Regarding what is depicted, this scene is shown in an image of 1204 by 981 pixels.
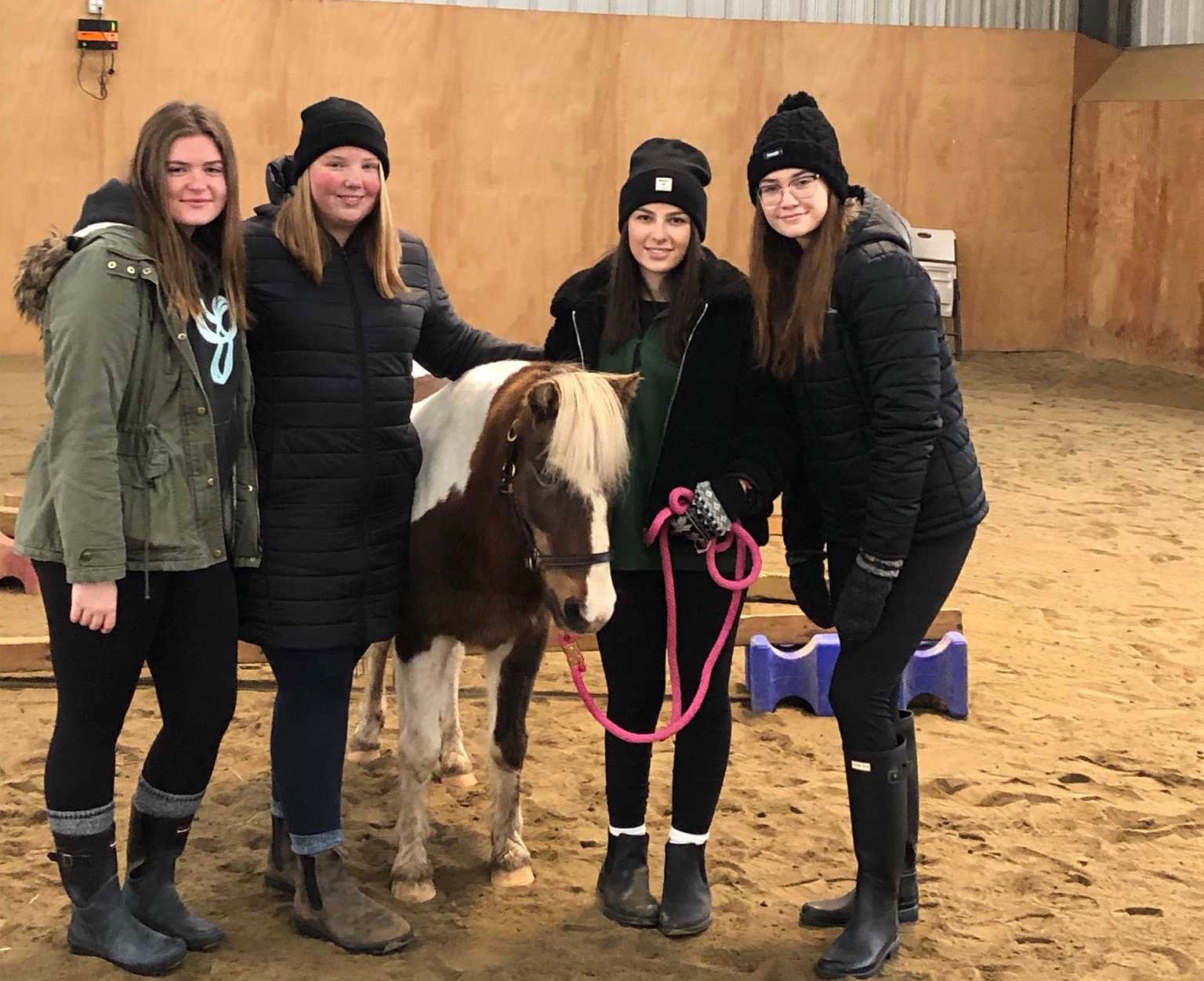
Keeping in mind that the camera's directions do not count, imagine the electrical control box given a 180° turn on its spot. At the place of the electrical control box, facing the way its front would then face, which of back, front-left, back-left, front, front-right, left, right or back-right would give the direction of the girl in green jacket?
back

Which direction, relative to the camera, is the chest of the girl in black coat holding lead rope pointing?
toward the camera

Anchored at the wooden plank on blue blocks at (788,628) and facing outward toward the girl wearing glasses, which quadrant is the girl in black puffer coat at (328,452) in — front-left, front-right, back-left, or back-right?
front-right

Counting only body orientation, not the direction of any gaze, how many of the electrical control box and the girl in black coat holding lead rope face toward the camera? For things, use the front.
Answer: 2

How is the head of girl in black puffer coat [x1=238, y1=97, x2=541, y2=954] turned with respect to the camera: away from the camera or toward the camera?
toward the camera

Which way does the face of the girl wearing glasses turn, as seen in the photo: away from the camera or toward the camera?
toward the camera

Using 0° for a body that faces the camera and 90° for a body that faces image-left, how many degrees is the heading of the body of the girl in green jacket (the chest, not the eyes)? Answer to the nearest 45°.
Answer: approximately 315°

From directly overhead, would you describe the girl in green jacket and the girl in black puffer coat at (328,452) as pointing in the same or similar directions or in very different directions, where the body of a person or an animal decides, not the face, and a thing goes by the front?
same or similar directions

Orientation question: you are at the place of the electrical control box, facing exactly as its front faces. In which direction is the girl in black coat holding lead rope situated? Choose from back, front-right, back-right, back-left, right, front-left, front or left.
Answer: front

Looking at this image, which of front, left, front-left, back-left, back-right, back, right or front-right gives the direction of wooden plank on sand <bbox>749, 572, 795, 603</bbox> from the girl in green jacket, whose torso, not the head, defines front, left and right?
left

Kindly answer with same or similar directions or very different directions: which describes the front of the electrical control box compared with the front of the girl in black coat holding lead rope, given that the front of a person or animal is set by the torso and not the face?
same or similar directions

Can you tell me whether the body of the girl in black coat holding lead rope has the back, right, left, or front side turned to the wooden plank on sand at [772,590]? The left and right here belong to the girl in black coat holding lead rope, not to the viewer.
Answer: back

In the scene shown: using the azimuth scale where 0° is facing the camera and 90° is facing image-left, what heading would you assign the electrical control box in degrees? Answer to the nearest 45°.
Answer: approximately 0°

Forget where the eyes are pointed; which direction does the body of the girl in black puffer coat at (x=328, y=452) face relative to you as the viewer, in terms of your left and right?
facing the viewer and to the right of the viewer
